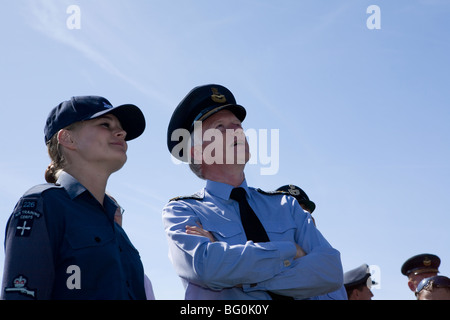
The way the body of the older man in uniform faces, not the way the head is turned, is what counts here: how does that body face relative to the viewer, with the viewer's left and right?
facing the viewer and to the right of the viewer

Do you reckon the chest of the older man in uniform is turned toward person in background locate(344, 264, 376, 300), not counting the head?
no

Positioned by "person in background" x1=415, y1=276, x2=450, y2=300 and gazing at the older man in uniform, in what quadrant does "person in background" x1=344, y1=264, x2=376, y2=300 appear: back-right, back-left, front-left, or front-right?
front-right

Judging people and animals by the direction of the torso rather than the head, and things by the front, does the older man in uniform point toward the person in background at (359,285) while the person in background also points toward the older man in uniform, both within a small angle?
no

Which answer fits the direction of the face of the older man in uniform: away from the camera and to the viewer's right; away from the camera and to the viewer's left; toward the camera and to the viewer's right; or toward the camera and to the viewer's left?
toward the camera and to the viewer's right

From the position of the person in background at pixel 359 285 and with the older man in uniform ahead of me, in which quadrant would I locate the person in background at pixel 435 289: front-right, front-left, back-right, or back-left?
back-left

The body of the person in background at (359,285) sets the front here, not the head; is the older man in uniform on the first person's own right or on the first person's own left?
on the first person's own right

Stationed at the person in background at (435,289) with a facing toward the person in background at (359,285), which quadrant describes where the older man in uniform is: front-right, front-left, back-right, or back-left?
front-left

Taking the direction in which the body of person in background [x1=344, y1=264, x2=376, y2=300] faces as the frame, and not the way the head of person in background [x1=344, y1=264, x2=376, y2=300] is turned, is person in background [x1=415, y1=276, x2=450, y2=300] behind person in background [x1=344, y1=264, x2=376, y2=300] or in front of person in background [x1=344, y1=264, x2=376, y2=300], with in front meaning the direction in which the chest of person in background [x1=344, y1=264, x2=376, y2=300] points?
in front

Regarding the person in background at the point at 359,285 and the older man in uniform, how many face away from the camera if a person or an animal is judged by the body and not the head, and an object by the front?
0

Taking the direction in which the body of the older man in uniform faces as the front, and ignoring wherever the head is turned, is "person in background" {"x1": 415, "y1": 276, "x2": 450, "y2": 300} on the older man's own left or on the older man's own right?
on the older man's own left
